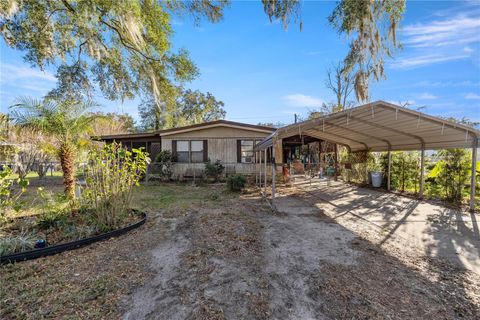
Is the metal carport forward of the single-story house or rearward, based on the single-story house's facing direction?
forward

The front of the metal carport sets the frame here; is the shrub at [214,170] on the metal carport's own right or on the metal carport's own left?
on the metal carport's own right

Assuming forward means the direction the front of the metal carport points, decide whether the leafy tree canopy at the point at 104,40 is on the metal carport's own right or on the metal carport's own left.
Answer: on the metal carport's own right

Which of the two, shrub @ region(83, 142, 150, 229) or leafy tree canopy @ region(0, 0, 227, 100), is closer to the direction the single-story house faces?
the shrub

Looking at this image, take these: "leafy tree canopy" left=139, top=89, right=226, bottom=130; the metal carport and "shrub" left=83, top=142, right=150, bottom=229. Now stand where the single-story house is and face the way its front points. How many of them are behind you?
1

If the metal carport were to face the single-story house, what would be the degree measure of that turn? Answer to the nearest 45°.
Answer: approximately 90° to its right

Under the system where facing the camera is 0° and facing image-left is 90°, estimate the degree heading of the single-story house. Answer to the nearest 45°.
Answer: approximately 0°

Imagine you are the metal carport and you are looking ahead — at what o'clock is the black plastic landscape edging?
The black plastic landscape edging is roughly at 1 o'clock from the metal carport.

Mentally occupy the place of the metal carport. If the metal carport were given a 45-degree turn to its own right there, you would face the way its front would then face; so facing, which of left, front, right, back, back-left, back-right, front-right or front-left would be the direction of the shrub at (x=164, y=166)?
front-right

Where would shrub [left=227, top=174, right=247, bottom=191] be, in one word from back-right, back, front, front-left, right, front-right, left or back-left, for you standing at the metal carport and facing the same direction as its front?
right

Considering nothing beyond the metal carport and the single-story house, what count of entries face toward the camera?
2

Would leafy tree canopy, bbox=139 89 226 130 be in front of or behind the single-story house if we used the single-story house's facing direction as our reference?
behind

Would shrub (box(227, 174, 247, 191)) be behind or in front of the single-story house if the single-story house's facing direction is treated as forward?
in front
